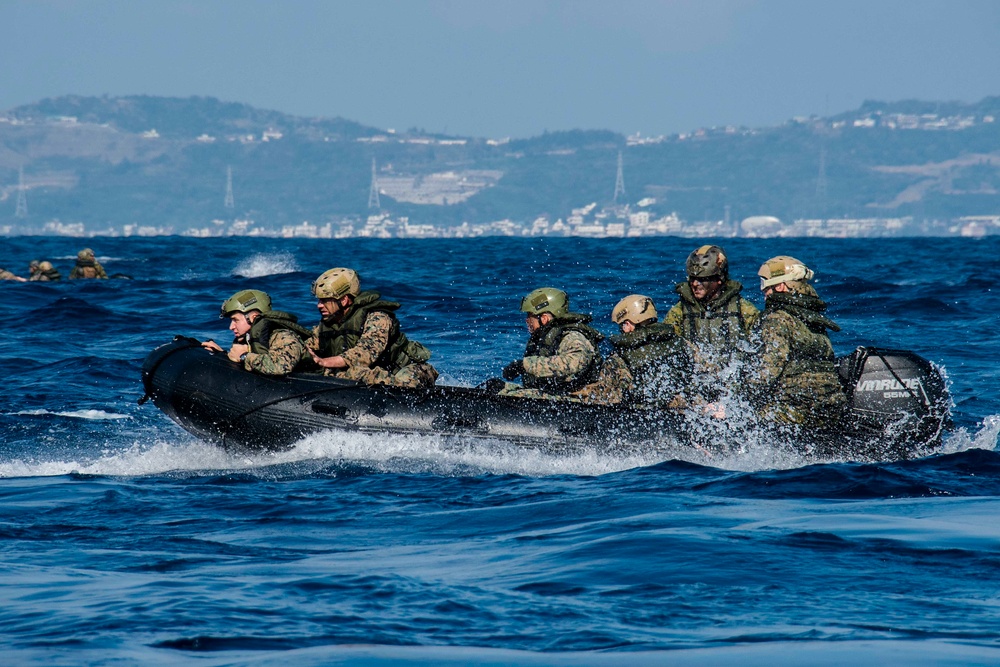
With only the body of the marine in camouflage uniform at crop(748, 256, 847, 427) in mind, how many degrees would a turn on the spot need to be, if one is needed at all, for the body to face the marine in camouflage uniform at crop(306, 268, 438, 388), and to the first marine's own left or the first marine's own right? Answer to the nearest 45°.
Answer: approximately 45° to the first marine's own left

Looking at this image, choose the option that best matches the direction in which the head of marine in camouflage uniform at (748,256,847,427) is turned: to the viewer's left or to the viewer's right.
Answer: to the viewer's left

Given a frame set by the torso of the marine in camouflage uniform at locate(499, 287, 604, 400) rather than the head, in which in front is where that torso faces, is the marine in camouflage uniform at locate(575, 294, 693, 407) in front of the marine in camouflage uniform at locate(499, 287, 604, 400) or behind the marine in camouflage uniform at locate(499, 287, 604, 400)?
behind

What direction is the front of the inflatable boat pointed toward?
to the viewer's left

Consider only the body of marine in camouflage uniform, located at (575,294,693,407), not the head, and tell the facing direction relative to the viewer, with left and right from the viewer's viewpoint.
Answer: facing away from the viewer and to the left of the viewer

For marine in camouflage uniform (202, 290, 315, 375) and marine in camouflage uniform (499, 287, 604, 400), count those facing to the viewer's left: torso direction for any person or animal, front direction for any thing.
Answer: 2

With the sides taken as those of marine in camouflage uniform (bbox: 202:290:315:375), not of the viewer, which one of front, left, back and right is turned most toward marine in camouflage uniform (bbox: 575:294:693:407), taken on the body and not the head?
back

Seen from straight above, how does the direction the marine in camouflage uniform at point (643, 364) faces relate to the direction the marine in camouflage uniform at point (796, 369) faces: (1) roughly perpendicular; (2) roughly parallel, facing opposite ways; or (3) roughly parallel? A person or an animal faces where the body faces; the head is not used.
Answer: roughly parallel

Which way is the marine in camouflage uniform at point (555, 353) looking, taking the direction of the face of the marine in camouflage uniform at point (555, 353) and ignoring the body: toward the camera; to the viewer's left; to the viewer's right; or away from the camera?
to the viewer's left

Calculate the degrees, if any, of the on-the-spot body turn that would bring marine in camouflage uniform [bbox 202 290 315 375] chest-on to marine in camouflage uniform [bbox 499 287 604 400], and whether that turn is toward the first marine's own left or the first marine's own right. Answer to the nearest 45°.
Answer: approximately 180°

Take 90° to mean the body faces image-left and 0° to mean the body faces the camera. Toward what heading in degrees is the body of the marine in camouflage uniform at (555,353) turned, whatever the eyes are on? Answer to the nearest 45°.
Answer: approximately 90°

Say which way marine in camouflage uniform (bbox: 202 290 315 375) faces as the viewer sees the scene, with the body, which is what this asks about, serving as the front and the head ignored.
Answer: to the viewer's left

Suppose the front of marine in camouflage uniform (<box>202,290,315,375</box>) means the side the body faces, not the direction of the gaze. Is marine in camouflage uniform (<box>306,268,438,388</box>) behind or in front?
behind

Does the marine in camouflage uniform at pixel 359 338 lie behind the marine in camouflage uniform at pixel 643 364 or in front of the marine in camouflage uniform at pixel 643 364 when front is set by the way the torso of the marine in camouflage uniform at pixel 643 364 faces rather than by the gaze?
in front

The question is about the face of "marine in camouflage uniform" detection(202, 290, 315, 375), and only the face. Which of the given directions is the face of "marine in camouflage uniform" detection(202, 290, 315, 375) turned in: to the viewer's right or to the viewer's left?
to the viewer's left

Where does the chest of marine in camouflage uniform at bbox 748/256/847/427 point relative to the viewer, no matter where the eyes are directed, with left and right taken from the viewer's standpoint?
facing away from the viewer and to the left of the viewer
